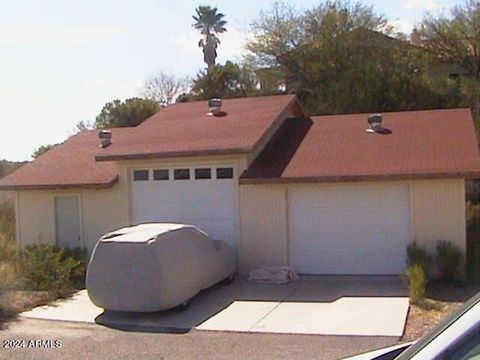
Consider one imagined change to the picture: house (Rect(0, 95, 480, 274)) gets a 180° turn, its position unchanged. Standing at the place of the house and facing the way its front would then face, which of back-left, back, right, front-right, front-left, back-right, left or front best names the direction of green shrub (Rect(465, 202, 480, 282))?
right

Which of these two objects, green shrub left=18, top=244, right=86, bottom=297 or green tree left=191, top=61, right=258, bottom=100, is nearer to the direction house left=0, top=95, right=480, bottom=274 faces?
the green shrub

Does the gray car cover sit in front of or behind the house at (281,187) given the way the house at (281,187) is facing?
in front

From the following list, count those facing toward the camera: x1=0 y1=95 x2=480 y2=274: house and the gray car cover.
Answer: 1

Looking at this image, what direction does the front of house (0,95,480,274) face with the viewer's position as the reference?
facing the viewer

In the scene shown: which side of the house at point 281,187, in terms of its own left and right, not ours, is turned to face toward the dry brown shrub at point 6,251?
right

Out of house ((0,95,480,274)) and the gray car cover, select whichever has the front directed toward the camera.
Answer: the house

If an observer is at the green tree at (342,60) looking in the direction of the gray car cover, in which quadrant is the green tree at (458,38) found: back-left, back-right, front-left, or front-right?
back-left
